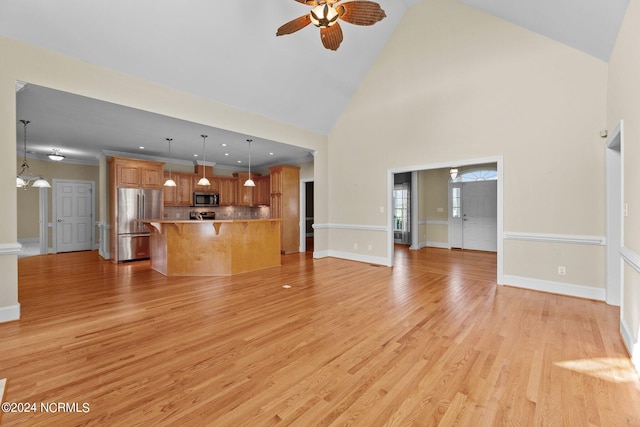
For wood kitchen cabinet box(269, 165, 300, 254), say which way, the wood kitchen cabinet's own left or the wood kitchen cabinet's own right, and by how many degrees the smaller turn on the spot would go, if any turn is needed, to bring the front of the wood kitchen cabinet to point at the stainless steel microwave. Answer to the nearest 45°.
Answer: approximately 45° to the wood kitchen cabinet's own right

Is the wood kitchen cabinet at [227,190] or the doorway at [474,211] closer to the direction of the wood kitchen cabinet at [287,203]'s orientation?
the wood kitchen cabinet

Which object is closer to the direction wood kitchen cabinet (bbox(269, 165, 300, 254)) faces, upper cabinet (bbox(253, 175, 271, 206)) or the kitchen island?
the kitchen island

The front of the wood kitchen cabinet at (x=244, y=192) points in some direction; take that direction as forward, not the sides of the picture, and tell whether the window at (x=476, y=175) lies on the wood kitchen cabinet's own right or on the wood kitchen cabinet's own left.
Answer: on the wood kitchen cabinet's own left

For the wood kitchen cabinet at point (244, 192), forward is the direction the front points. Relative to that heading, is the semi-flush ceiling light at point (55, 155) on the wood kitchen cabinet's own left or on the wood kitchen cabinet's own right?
on the wood kitchen cabinet's own right

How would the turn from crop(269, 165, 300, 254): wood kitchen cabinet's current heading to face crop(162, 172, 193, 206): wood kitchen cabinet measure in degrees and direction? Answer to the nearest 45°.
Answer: approximately 45° to its right

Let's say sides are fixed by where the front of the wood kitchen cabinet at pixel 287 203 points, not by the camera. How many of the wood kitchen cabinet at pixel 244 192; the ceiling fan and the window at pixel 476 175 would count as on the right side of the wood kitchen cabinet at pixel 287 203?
1

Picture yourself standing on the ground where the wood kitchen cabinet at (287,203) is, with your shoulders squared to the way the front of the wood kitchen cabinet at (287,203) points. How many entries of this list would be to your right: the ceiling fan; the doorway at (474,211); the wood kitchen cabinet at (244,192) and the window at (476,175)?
1

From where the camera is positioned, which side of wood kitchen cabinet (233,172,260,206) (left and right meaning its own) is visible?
front

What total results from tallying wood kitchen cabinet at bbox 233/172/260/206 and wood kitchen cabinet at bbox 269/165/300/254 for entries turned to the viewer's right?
0

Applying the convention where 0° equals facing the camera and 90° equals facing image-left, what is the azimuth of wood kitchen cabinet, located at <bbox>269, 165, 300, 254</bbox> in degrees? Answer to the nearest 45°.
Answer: approximately 45°

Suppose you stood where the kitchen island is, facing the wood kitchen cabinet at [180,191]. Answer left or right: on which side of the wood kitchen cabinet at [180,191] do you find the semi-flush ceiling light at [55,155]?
left

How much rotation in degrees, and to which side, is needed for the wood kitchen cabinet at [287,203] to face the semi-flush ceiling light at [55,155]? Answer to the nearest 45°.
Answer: approximately 45° to its right

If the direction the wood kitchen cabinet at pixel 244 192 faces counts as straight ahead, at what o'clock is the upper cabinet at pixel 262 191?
The upper cabinet is roughly at 10 o'clock from the wood kitchen cabinet.

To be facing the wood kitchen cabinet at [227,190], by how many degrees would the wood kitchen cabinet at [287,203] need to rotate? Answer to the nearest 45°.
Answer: approximately 90° to its right

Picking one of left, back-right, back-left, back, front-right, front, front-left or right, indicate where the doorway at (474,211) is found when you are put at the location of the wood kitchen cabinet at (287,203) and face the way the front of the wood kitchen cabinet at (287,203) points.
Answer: back-left
